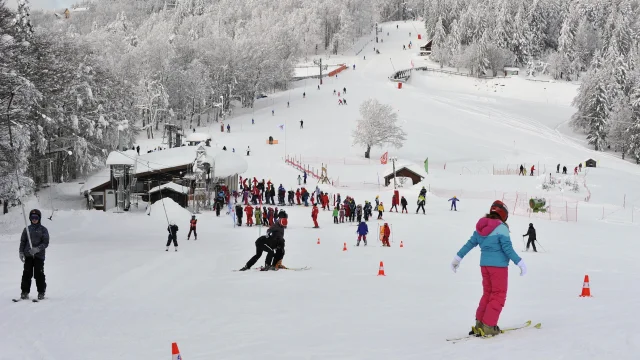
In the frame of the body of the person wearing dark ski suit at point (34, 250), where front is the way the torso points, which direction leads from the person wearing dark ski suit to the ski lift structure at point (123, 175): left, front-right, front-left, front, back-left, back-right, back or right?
back

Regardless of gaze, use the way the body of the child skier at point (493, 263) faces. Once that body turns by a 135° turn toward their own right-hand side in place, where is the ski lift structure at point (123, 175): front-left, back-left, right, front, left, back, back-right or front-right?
back-right

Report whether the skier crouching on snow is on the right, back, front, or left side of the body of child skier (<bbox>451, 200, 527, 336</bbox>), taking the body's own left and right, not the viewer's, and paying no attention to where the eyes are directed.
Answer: left

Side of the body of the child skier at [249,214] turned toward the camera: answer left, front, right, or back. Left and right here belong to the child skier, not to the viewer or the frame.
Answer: back

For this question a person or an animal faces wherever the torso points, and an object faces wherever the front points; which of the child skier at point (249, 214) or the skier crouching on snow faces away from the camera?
the child skier

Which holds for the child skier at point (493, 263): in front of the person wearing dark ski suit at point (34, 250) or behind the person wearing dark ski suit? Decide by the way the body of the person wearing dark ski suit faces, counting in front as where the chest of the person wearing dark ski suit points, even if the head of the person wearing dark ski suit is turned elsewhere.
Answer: in front

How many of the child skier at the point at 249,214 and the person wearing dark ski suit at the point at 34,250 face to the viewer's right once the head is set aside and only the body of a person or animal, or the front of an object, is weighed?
0

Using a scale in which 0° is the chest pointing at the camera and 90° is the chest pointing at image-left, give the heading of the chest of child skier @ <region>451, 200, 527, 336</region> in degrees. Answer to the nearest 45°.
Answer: approximately 225°

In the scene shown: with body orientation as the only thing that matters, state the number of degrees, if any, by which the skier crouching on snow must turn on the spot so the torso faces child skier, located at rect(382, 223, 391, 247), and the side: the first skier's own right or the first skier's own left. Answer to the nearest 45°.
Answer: approximately 45° to the first skier's own left

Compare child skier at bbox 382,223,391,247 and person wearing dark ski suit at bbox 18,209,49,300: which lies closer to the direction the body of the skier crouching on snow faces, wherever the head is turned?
the child skier

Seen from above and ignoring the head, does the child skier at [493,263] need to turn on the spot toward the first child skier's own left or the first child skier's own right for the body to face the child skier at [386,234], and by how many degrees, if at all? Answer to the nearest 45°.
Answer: approximately 45° to the first child skier's own left

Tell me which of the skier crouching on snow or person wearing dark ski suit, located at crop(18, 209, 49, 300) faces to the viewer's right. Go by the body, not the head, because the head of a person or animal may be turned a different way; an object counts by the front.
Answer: the skier crouching on snow

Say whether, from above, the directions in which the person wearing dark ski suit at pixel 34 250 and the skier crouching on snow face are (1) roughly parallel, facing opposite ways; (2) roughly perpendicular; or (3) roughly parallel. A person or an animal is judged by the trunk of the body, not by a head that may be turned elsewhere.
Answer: roughly perpendicular

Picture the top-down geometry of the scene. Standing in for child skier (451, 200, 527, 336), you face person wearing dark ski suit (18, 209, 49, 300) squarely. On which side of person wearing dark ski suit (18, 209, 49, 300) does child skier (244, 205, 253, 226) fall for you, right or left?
right

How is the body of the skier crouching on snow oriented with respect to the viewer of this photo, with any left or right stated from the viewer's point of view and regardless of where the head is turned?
facing to the right of the viewer
